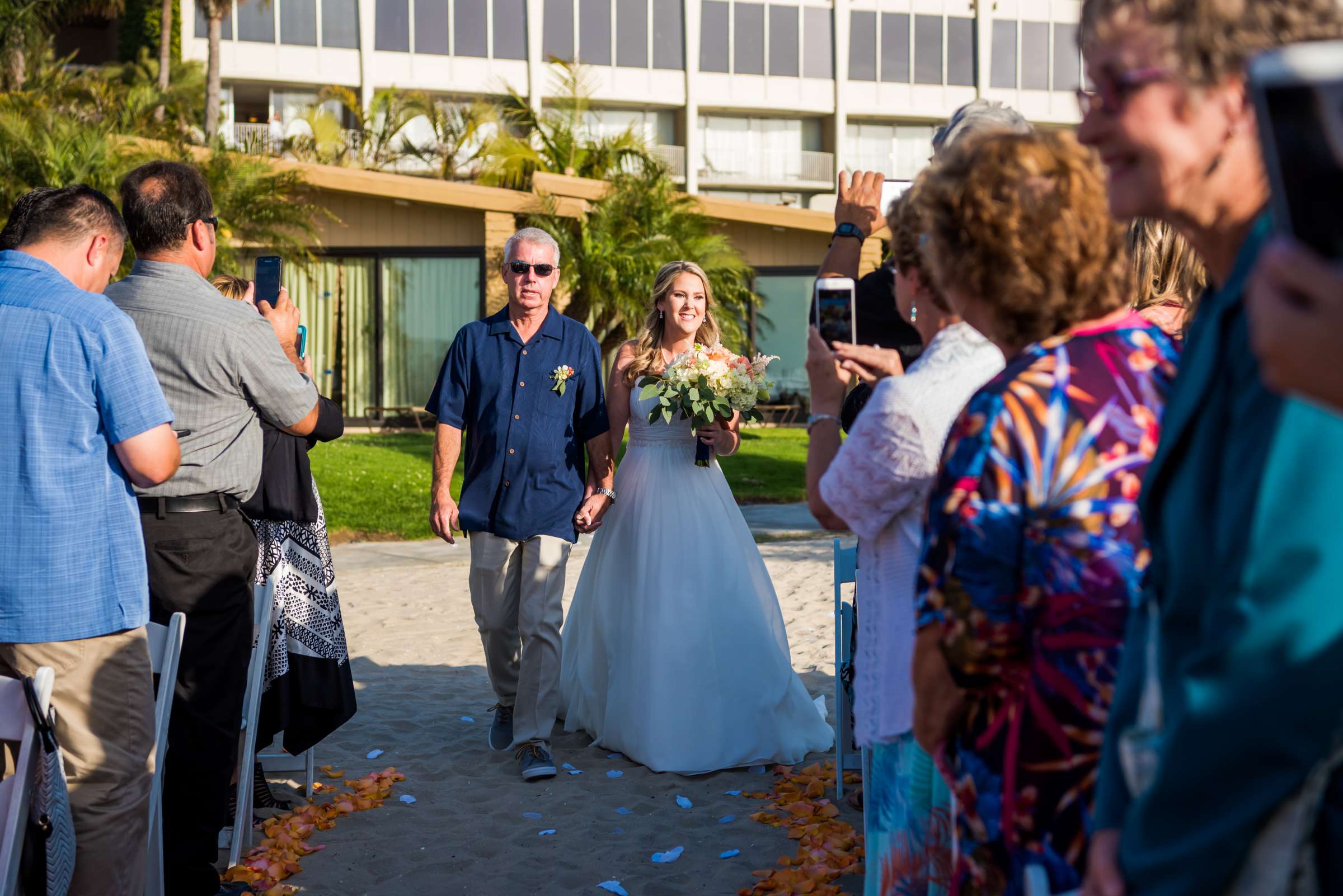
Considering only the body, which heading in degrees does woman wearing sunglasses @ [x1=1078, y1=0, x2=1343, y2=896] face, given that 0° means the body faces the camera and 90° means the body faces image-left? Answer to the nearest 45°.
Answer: approximately 90°

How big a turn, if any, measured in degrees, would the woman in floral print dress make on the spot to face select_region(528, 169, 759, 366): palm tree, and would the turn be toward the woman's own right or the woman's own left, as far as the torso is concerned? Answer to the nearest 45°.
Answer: approximately 45° to the woman's own right

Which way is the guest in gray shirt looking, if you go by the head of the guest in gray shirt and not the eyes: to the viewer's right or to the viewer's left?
to the viewer's right

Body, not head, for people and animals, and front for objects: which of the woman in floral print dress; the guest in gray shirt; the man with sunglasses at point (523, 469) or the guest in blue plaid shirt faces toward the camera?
the man with sunglasses

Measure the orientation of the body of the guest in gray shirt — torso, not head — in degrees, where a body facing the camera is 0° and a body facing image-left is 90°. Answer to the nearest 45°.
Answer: approximately 225°

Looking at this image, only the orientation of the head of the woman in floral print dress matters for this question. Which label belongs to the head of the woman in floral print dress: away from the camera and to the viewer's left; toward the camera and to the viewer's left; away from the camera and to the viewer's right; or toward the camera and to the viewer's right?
away from the camera and to the viewer's left

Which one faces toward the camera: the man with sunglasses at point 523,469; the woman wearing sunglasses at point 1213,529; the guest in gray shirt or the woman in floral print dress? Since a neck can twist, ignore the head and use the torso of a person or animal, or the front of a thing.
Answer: the man with sunglasses

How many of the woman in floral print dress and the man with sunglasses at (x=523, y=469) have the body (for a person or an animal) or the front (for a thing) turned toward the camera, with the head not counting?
1

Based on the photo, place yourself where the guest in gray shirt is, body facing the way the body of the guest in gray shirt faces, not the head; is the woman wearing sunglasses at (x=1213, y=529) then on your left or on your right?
on your right

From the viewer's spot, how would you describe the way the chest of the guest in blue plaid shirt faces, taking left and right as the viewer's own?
facing away from the viewer and to the right of the viewer

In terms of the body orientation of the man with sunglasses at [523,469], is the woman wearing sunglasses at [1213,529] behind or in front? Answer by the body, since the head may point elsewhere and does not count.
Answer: in front

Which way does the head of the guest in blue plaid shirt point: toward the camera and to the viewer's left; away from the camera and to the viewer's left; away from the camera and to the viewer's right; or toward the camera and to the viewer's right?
away from the camera and to the viewer's right

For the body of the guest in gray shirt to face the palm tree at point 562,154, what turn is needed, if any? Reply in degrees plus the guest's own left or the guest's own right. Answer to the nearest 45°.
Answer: approximately 45° to the guest's own left

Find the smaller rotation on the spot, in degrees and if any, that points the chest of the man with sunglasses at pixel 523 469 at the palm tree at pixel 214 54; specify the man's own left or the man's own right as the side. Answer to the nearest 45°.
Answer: approximately 180°
